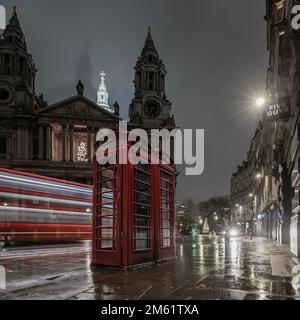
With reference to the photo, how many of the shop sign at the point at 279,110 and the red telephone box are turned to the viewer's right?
0

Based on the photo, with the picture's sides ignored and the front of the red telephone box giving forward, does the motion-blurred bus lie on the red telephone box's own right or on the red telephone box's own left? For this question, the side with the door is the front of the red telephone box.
on the red telephone box's own right

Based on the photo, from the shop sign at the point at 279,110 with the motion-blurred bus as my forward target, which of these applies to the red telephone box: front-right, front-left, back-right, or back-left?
front-left

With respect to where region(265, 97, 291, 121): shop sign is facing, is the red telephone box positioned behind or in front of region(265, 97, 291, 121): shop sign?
in front

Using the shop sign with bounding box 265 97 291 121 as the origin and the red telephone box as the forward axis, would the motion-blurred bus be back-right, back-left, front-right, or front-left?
front-right

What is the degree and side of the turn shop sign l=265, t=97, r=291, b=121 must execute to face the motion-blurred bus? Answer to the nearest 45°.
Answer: approximately 45° to its right

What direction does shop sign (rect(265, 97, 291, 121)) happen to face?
toward the camera
